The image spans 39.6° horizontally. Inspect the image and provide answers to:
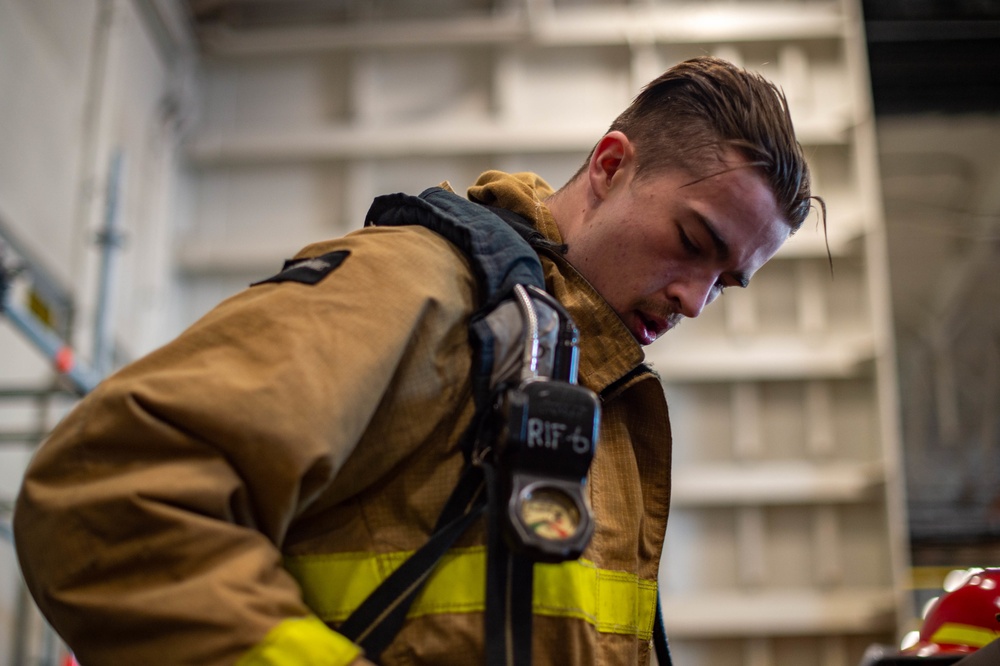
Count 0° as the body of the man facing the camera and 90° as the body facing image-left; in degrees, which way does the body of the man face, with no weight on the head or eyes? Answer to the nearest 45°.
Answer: approximately 315°

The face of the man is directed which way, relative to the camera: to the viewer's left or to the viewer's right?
to the viewer's right
